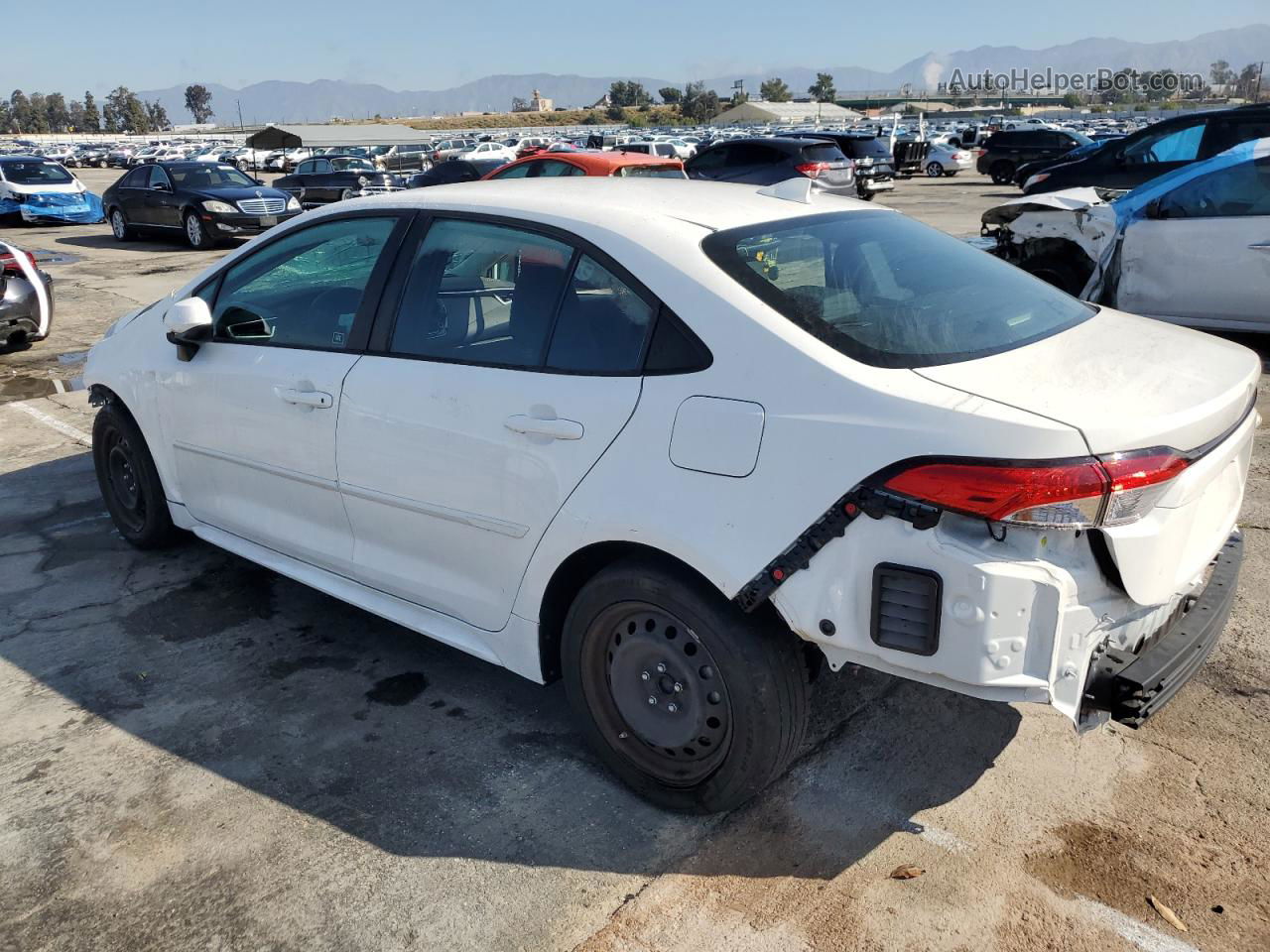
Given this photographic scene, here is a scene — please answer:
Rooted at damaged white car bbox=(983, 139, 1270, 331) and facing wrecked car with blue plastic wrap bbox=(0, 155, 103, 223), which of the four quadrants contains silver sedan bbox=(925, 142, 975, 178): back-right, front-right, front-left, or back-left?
front-right

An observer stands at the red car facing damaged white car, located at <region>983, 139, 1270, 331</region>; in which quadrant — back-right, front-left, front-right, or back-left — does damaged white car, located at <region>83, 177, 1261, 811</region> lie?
front-right

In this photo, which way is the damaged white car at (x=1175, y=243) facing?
to the viewer's left

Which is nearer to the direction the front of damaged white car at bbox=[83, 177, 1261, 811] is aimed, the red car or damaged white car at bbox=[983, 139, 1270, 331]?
the red car

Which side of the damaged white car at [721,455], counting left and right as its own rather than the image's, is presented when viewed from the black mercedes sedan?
front

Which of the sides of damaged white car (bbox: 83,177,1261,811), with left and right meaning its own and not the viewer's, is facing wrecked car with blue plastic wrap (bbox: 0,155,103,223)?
front

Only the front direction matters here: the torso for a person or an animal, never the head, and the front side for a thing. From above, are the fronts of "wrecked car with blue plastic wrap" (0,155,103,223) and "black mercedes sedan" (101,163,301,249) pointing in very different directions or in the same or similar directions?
same or similar directions

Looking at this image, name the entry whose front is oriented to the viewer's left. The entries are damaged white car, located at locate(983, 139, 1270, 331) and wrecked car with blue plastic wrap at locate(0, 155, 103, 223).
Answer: the damaged white car

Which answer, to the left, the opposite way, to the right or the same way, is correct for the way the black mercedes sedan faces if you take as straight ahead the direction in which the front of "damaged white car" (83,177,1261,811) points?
the opposite way

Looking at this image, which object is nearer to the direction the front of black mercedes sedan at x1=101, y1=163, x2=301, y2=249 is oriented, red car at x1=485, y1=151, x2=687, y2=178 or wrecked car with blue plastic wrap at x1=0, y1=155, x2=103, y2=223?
the red car

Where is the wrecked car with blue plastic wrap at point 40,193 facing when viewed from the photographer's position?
facing the viewer and to the right of the viewer

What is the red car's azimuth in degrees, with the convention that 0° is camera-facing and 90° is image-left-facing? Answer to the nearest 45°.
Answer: approximately 135°

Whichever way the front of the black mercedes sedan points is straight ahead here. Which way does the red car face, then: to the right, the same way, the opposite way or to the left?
the opposite way
